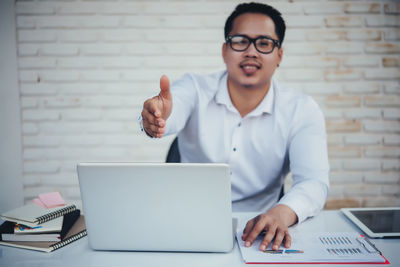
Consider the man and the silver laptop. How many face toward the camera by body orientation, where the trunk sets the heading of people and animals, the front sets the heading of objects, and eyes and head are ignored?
1

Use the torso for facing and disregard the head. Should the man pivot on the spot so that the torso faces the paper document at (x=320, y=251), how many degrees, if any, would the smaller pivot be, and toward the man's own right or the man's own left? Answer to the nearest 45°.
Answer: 0° — they already face it

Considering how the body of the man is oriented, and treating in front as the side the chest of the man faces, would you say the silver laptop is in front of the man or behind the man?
in front

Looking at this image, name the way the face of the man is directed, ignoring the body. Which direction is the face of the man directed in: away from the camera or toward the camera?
toward the camera

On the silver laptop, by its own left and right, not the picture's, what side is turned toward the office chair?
front

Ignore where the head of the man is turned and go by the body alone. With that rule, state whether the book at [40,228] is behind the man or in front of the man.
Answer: in front

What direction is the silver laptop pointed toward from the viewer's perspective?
away from the camera

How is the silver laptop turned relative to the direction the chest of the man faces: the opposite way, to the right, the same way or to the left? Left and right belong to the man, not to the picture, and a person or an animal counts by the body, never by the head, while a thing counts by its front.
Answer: the opposite way

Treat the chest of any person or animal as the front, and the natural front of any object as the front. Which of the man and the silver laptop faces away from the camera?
the silver laptop

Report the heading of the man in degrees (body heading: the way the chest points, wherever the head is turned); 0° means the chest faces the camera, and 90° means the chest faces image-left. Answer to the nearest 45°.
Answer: approximately 0°
